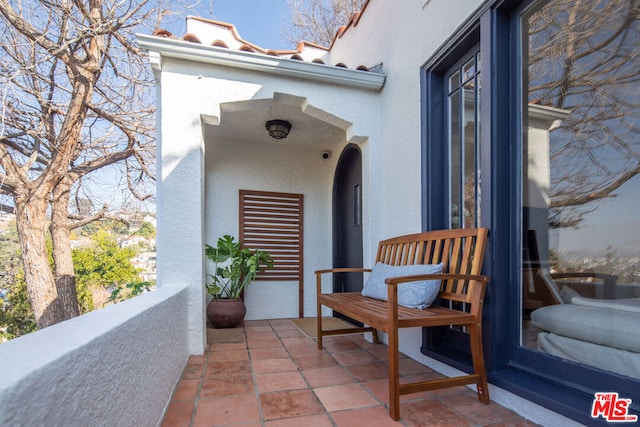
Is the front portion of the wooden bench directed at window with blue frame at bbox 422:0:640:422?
no

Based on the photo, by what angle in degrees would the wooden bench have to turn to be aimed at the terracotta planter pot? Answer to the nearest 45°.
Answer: approximately 90° to its right

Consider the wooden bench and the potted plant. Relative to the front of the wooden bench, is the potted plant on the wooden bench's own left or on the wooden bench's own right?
on the wooden bench's own right

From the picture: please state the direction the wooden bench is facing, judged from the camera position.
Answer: facing the viewer and to the left of the viewer

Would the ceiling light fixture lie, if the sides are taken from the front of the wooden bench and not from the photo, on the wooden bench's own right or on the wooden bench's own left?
on the wooden bench's own right

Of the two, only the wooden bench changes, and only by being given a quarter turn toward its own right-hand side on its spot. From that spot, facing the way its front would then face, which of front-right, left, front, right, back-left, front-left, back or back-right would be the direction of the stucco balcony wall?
left

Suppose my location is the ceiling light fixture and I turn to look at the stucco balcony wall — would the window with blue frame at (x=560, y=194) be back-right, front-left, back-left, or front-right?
front-left

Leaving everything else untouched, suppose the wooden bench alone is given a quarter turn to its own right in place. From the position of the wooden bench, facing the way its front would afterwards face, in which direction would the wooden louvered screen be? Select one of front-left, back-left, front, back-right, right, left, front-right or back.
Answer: front
